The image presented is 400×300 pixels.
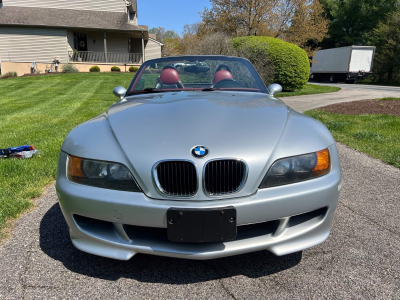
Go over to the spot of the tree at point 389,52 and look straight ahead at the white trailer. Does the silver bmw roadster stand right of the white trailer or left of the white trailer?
left

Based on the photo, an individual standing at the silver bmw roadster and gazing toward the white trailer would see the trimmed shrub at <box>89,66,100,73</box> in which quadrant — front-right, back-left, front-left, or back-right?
front-left

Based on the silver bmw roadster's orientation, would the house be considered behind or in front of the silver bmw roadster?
behind

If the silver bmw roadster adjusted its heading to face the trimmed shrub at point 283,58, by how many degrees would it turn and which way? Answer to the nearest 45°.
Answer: approximately 180°

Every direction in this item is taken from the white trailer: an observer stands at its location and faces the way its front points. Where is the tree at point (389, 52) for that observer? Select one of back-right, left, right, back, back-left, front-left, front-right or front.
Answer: right

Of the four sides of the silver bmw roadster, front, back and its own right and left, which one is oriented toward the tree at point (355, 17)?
back

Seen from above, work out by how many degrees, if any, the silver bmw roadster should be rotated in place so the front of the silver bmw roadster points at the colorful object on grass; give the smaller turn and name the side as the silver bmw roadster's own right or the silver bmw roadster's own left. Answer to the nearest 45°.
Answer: approximately 135° to the silver bmw roadster's own right

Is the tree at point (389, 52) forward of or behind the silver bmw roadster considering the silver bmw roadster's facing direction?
behind

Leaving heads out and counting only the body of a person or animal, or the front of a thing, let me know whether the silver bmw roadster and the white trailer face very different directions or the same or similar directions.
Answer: very different directions

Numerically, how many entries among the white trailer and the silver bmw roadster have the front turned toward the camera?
1

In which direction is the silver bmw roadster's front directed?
toward the camera

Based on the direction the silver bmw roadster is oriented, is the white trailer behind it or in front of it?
behind

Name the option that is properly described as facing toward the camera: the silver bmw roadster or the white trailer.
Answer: the silver bmw roadster
